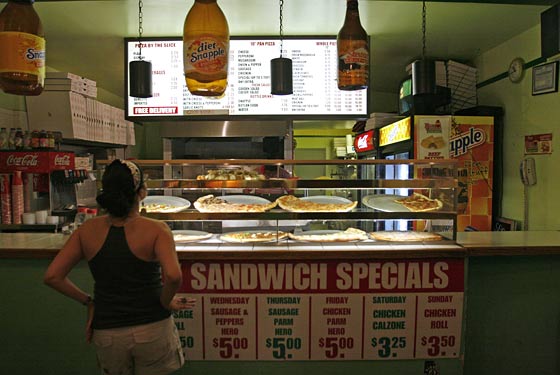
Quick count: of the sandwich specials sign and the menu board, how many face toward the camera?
2

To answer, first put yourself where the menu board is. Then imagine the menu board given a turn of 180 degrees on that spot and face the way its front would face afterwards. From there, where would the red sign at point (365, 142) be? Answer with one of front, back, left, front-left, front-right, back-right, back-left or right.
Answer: front-right

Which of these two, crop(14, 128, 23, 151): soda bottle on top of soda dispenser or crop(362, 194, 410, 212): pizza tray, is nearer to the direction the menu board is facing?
the pizza tray

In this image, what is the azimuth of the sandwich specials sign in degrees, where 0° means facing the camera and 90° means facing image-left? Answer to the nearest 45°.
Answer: approximately 0°

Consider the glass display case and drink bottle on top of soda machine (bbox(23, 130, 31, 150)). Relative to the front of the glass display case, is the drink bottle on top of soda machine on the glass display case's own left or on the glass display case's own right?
on the glass display case's own right

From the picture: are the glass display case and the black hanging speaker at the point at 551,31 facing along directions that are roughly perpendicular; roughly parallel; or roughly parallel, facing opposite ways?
roughly perpendicular

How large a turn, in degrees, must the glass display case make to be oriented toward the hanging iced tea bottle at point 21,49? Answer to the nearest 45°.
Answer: approximately 45° to its right

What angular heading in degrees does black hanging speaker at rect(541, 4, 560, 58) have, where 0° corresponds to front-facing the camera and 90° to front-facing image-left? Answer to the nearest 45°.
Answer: approximately 45°

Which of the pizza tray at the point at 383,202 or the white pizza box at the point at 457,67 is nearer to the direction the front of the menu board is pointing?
the pizza tray
